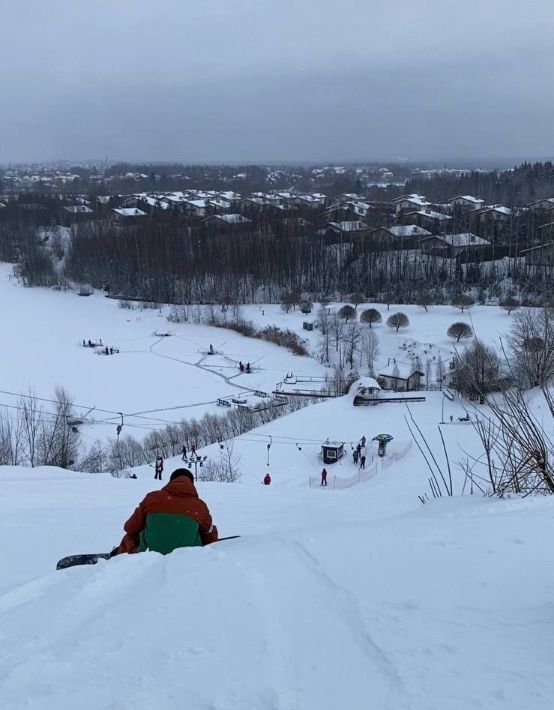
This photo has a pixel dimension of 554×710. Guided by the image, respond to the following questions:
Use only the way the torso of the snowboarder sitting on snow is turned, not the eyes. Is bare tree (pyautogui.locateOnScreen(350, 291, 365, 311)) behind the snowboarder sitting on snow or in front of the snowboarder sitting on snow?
in front

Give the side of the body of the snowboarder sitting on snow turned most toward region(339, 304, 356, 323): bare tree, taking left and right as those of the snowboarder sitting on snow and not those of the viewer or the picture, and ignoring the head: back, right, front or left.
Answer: front

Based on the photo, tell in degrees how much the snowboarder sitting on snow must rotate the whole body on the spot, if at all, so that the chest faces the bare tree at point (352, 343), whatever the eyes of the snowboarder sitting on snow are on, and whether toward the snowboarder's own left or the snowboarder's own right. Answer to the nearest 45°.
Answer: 0° — they already face it

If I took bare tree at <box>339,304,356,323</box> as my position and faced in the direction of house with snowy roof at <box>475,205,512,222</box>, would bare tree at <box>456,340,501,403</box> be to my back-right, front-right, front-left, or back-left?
back-right

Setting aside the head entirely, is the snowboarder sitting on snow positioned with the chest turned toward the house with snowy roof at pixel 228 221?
yes

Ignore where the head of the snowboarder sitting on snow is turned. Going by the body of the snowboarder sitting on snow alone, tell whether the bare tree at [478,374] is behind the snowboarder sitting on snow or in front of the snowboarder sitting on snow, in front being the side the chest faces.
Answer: in front

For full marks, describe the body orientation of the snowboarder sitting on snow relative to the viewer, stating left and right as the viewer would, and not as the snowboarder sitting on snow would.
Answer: facing away from the viewer

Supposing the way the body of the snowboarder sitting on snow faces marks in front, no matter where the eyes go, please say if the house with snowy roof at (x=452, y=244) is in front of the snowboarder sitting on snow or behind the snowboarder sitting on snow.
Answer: in front
